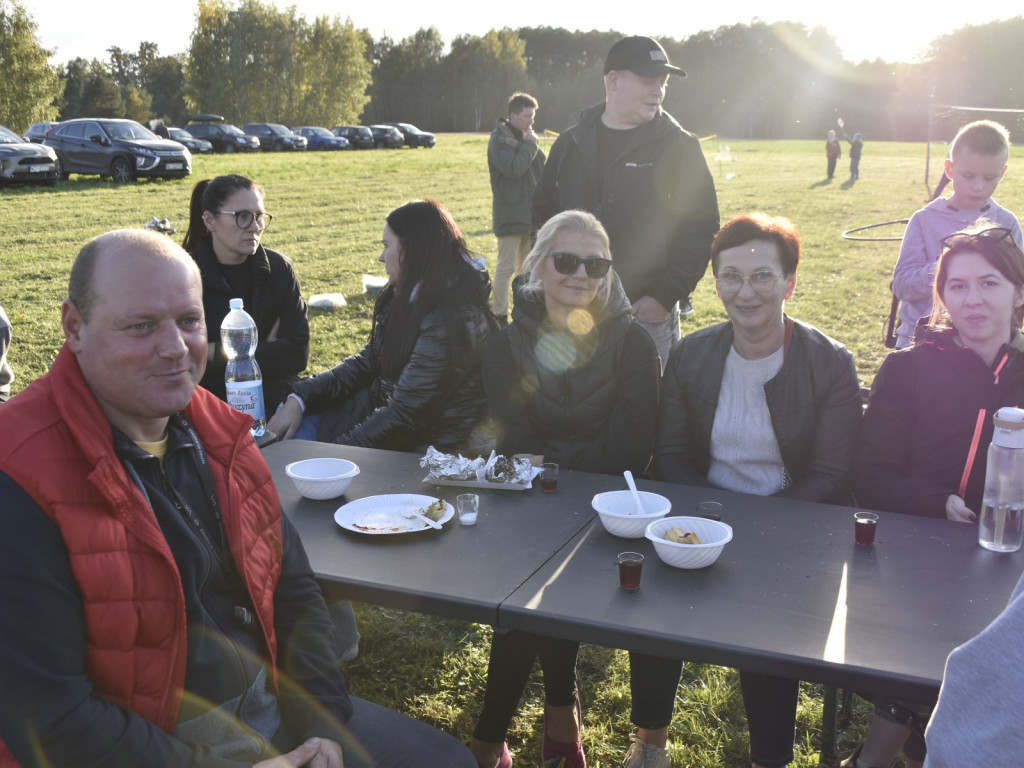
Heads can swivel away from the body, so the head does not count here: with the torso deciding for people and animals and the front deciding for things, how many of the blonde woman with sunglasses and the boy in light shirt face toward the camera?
2

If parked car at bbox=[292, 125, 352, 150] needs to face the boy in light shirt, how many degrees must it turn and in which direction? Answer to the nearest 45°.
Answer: approximately 45° to its right

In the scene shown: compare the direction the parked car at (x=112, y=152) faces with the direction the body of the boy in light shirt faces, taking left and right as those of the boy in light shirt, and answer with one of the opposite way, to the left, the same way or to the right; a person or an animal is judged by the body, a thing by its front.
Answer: to the left

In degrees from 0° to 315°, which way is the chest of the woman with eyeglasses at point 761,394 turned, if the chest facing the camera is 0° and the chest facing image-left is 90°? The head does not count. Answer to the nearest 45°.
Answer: approximately 0°

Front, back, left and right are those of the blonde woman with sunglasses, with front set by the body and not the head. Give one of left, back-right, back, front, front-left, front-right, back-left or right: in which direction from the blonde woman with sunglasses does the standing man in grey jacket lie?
back

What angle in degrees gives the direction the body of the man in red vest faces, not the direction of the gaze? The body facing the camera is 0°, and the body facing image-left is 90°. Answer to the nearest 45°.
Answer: approximately 315°

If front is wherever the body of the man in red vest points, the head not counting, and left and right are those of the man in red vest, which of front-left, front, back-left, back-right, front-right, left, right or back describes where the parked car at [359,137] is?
back-left

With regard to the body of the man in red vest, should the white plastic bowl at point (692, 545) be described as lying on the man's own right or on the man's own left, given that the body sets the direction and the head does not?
on the man's own left
